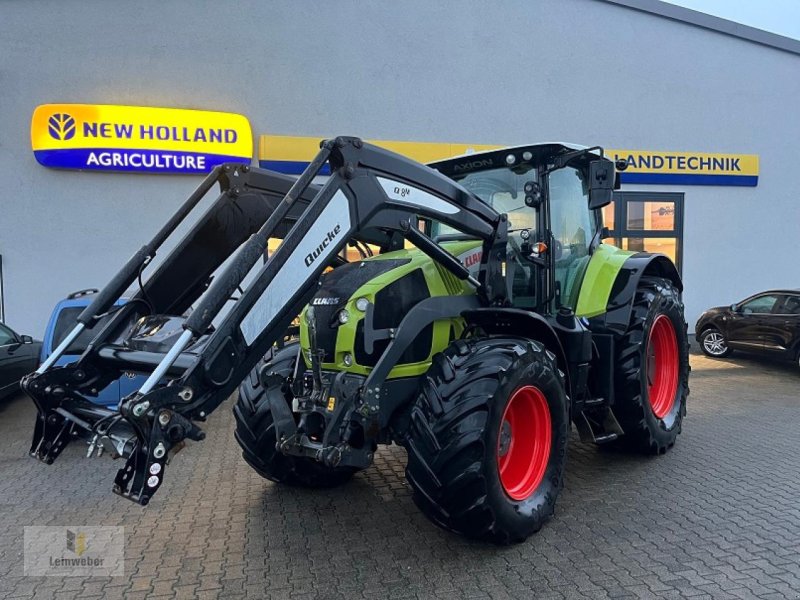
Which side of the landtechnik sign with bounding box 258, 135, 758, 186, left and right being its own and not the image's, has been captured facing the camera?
front

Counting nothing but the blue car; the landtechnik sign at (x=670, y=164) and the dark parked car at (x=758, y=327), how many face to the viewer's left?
1

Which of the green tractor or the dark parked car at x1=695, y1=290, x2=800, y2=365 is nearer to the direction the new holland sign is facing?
the green tractor

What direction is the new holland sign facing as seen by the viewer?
toward the camera

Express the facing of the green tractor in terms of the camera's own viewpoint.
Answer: facing the viewer and to the left of the viewer

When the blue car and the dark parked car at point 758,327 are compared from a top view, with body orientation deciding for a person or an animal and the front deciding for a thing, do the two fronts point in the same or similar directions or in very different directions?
very different directions

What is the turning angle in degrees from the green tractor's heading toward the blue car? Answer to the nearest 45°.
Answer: approximately 90° to its right

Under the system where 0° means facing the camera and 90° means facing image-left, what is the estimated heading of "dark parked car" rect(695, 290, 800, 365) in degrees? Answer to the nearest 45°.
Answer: approximately 90°

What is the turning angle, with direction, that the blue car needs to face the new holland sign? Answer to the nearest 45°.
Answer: approximately 135° to its left

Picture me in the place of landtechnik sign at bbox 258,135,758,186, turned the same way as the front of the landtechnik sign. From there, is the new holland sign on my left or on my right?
on my right

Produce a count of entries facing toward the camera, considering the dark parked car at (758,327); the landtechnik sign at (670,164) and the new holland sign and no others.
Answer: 2
